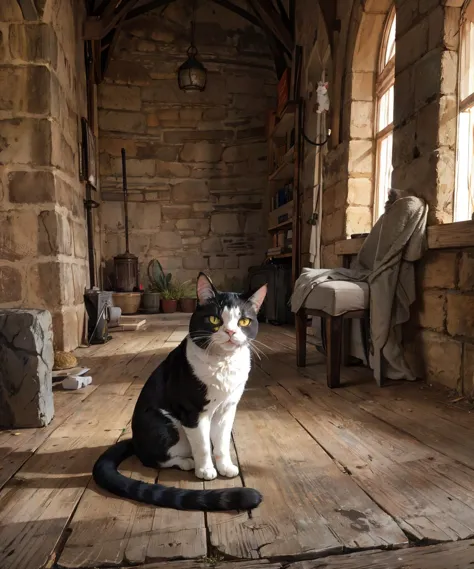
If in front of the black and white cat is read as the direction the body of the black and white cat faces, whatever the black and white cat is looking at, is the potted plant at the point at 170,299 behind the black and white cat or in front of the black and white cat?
behind

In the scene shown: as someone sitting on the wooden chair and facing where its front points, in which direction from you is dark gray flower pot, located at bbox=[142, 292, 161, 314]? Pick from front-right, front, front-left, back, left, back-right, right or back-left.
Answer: right

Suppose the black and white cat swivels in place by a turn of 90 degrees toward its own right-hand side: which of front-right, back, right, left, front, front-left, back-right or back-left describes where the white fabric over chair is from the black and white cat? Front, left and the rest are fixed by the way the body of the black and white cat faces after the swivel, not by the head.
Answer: back

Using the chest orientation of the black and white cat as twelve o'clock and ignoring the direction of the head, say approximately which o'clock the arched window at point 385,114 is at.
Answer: The arched window is roughly at 9 o'clock from the black and white cat.

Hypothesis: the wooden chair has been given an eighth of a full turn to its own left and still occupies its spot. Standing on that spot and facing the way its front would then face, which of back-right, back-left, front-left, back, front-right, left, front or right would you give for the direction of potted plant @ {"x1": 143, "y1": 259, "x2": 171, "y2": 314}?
back-right

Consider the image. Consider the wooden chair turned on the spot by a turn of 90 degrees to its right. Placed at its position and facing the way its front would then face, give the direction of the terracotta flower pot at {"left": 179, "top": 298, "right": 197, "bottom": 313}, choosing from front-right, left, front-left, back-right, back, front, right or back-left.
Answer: front

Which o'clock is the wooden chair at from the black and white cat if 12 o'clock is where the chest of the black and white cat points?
The wooden chair is roughly at 9 o'clock from the black and white cat.

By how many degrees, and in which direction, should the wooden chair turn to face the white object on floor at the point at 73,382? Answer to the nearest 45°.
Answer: approximately 45° to its right

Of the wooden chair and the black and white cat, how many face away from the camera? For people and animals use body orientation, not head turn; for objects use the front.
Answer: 0

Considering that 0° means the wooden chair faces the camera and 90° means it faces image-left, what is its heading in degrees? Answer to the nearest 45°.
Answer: approximately 45°

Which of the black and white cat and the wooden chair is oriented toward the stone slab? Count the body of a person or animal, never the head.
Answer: the wooden chair

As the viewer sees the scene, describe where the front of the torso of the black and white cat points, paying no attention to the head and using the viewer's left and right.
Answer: facing the viewer and to the right of the viewer

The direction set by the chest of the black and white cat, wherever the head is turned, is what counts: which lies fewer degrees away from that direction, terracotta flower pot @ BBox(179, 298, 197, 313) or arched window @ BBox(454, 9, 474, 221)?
the arched window

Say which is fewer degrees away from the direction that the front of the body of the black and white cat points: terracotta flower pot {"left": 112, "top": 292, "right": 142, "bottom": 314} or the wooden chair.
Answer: the wooden chair

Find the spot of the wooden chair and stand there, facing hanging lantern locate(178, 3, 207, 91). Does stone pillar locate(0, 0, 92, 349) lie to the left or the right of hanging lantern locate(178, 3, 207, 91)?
left
